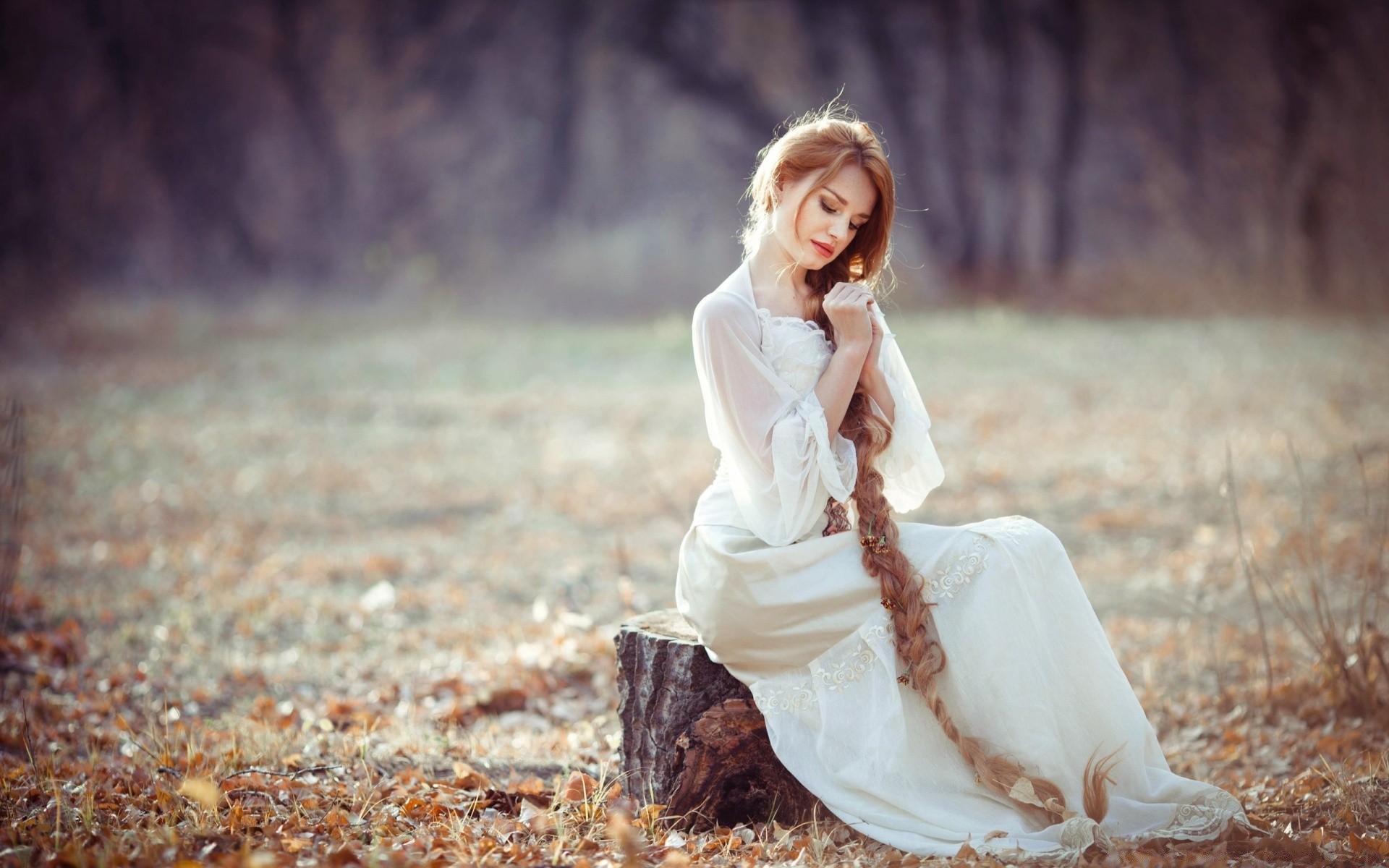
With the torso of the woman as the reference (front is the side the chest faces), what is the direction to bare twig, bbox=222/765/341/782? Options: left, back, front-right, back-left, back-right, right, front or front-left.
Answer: back-right

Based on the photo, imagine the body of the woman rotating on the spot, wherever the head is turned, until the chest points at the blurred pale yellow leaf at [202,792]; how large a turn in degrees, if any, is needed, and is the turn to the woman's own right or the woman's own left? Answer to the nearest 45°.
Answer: approximately 135° to the woman's own right

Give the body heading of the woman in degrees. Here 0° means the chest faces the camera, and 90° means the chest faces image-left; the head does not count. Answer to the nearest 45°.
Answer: approximately 315°

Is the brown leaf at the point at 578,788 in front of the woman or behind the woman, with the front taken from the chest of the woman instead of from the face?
behind

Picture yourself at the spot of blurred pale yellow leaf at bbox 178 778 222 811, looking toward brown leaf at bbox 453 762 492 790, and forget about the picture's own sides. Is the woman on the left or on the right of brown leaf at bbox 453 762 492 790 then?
right
